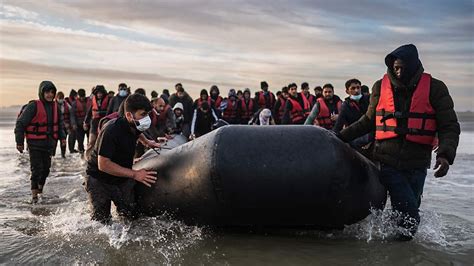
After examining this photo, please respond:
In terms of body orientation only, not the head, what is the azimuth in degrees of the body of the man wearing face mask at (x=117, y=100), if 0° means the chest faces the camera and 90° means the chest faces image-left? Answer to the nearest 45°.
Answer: approximately 315°

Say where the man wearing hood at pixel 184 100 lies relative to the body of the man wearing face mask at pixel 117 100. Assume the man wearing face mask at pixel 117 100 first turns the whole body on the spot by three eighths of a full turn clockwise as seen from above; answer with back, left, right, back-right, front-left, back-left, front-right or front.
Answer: back-right

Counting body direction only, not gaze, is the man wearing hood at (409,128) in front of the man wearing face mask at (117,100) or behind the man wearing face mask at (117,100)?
in front
